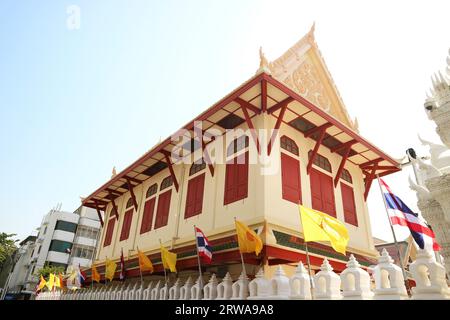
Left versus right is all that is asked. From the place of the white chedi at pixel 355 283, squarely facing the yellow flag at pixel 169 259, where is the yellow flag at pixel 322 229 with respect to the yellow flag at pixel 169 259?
right
